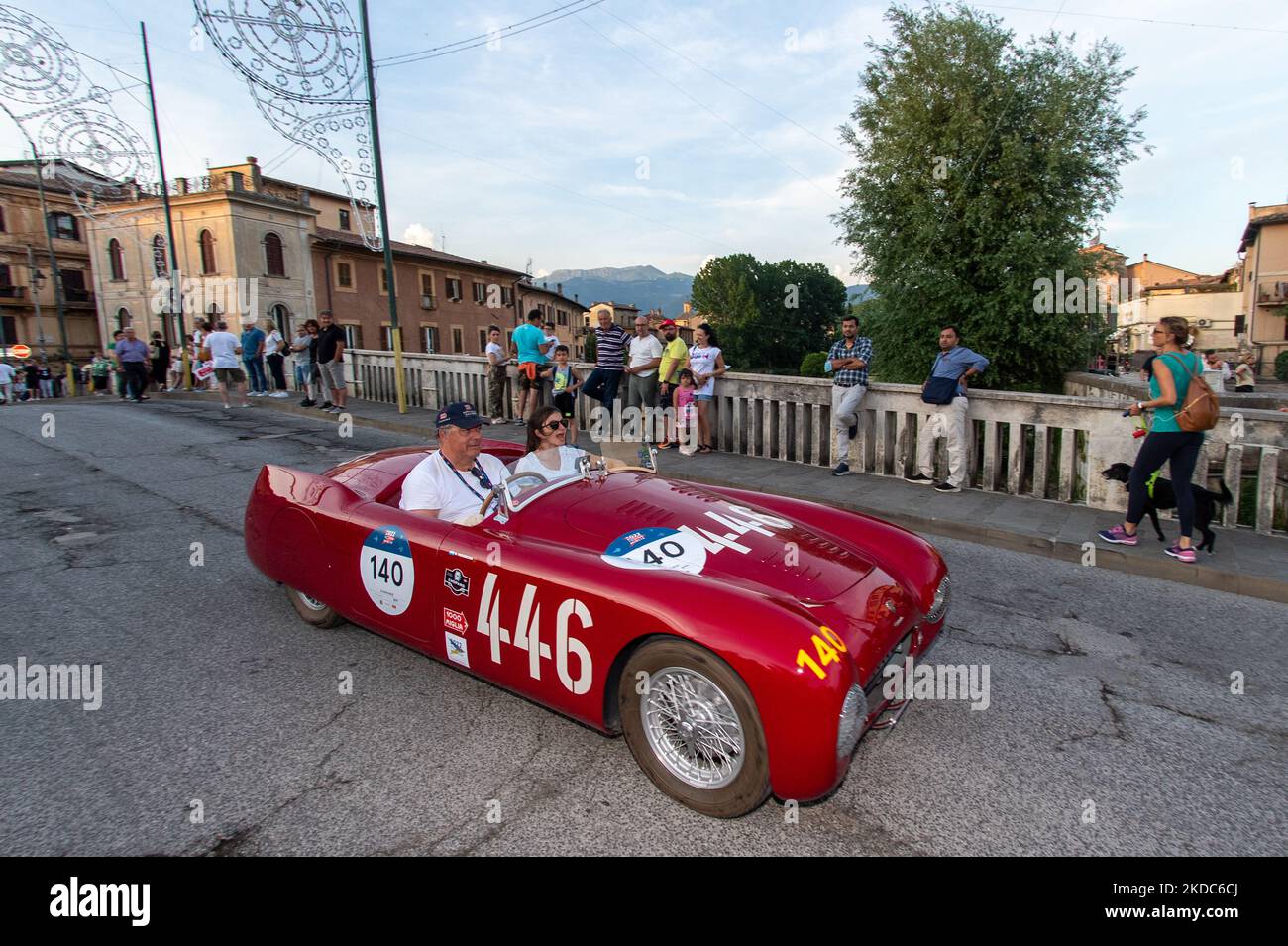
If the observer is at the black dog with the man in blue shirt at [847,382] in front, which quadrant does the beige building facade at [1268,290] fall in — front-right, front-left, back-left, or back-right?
front-right

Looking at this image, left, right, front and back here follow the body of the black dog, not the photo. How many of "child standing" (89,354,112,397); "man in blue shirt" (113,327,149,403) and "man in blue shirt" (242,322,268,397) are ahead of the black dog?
3

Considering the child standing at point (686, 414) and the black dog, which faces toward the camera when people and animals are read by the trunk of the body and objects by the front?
the child standing

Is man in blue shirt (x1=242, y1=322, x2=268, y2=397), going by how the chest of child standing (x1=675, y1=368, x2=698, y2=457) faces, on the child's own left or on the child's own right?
on the child's own right

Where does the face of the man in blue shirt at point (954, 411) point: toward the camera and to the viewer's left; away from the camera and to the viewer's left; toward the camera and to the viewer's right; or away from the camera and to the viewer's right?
toward the camera and to the viewer's left

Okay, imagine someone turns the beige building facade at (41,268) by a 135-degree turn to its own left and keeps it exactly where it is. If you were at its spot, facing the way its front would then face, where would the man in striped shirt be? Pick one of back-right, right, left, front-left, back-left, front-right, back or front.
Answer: back

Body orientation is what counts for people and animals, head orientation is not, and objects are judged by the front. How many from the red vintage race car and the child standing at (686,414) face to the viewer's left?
0

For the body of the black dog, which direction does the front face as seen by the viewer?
to the viewer's left

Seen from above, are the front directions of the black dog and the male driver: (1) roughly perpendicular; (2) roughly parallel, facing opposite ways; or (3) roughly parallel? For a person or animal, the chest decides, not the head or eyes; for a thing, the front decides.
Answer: roughly parallel, facing opposite ways

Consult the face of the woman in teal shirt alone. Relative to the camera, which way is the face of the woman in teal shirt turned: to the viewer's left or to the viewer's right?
to the viewer's left

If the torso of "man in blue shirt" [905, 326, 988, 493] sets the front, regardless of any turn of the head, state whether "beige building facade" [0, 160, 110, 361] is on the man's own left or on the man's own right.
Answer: on the man's own right

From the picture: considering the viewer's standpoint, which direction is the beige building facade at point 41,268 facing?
facing the viewer and to the right of the viewer

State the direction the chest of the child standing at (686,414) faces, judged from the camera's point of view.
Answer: toward the camera
